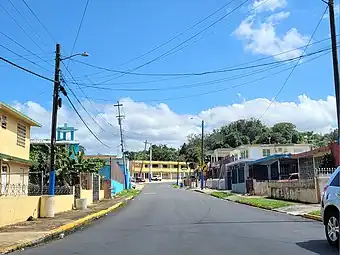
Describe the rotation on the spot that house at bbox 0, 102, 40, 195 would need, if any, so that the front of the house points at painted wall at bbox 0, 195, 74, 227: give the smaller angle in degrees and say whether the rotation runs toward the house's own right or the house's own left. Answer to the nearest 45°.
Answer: approximately 45° to the house's own right

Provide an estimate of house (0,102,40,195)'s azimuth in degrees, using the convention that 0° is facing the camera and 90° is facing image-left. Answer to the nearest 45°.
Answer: approximately 315°

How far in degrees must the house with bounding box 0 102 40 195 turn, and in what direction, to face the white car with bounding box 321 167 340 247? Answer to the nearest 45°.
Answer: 0° — it already faces it

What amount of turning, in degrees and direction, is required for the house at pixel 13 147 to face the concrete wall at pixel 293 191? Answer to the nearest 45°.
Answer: approximately 45° to its left

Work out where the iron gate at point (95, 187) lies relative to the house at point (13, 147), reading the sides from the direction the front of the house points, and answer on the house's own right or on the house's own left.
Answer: on the house's own left

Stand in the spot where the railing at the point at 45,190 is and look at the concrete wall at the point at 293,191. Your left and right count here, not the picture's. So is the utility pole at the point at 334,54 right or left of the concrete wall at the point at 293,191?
right

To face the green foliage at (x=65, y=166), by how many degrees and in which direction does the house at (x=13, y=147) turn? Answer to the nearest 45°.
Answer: approximately 90° to its left

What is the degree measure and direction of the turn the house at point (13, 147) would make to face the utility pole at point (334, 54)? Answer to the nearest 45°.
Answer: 0° — it already faces it
